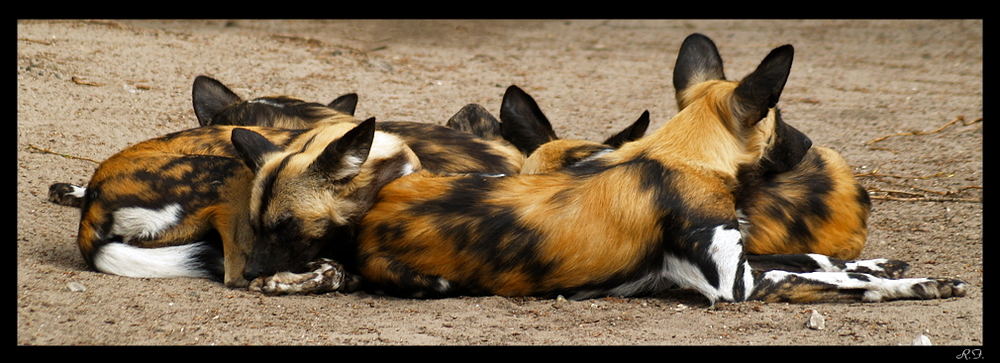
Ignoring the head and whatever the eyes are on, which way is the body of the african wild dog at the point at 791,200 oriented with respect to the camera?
to the viewer's left

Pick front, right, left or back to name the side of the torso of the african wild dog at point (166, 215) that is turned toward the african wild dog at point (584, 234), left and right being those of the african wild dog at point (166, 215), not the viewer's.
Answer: front
